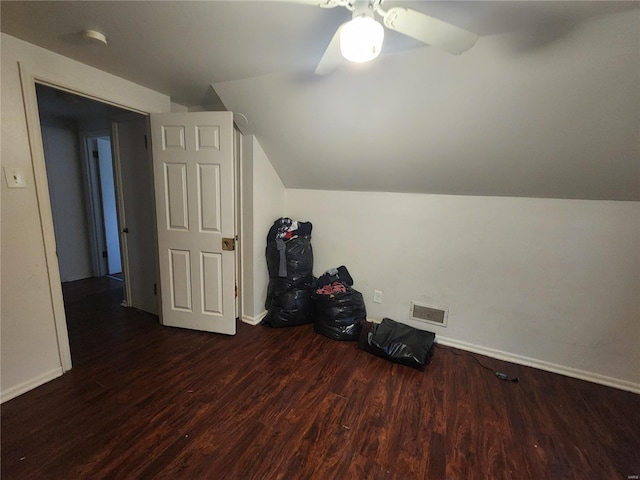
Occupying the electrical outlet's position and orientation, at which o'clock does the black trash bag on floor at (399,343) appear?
The black trash bag on floor is roughly at 11 o'clock from the electrical outlet.

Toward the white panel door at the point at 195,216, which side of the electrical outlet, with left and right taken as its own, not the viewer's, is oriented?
right

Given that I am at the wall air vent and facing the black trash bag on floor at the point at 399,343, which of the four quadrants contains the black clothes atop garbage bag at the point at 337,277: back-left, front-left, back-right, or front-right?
front-right

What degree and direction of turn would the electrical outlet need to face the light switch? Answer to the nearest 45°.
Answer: approximately 45° to its right

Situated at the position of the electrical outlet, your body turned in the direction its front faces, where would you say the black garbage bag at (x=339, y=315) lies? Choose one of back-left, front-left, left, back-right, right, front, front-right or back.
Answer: front-right

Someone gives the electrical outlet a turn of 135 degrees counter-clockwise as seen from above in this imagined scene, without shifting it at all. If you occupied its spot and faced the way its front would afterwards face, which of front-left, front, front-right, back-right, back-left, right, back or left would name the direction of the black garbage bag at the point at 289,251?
back-left

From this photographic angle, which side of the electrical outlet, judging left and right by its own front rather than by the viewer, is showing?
front

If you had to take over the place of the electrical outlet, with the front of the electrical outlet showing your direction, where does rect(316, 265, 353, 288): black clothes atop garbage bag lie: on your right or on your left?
on your right

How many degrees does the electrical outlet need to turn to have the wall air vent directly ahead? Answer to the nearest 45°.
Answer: approximately 90° to its left

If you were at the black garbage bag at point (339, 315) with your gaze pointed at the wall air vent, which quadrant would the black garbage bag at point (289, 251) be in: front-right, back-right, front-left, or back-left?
back-left

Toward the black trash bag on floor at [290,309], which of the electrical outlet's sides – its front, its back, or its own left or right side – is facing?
right
